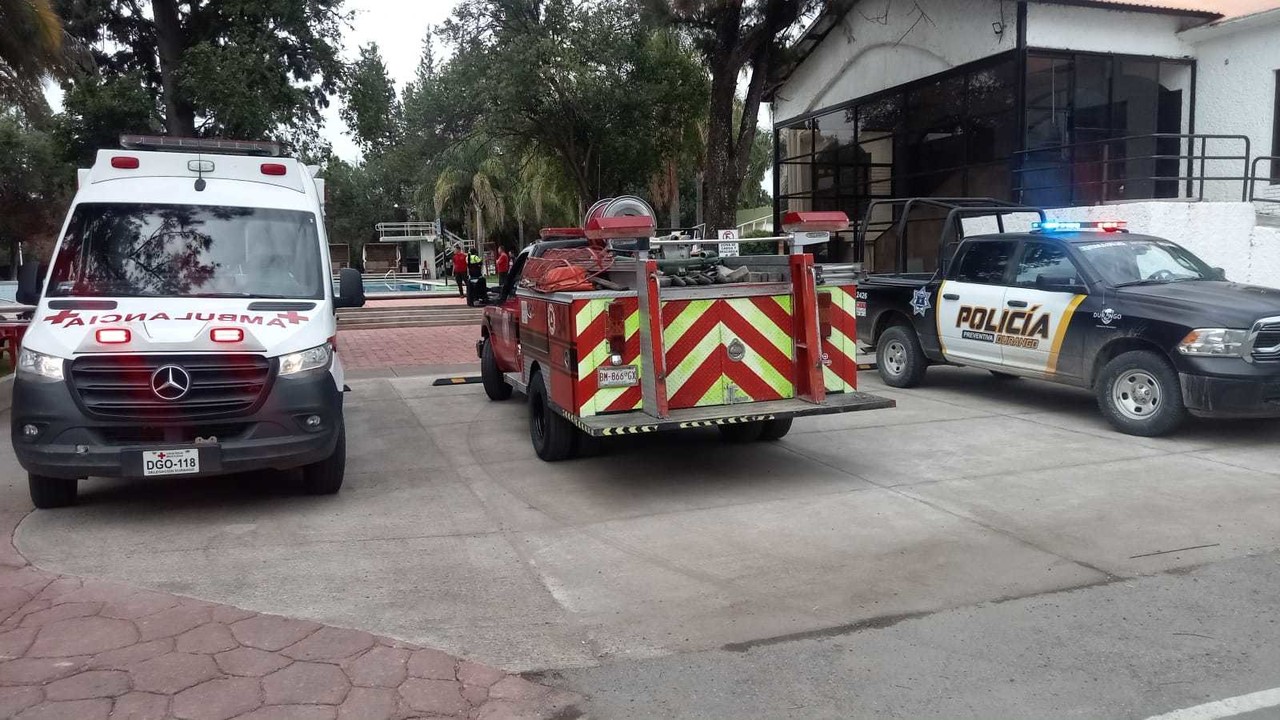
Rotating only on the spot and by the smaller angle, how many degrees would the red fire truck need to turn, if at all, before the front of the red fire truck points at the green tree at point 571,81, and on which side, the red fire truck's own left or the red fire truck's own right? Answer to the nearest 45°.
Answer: approximately 45° to the red fire truck's own right

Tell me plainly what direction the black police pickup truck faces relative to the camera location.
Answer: facing the viewer and to the right of the viewer

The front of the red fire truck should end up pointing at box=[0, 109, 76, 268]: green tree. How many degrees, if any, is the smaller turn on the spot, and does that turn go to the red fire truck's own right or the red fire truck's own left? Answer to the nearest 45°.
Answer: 0° — it already faces it

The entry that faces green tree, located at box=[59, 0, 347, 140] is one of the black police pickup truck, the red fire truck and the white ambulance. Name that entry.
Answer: the red fire truck

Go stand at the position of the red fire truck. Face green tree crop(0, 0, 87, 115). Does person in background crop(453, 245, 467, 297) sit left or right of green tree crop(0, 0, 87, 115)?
right

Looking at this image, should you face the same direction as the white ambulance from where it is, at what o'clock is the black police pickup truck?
The black police pickup truck is roughly at 9 o'clock from the white ambulance.

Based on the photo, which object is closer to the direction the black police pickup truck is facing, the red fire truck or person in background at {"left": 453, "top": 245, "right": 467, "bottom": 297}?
the red fire truck

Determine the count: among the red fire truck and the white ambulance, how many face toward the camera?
1

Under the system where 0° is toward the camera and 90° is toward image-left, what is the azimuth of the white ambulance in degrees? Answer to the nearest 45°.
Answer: approximately 0°

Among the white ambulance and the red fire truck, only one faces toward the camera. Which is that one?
the white ambulance

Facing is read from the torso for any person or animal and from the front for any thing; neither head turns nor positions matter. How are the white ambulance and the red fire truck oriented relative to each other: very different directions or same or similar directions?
very different directions

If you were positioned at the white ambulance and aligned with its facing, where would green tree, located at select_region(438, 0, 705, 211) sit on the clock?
The green tree is roughly at 7 o'clock from the white ambulance.

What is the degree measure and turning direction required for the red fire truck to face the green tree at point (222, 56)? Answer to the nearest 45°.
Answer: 0° — it already faces it

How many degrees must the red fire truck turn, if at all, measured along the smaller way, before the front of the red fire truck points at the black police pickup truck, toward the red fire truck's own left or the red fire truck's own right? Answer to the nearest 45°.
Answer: approximately 90° to the red fire truck's own right
